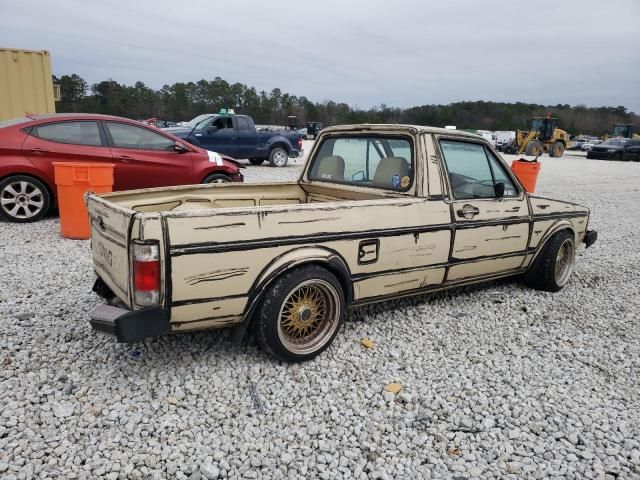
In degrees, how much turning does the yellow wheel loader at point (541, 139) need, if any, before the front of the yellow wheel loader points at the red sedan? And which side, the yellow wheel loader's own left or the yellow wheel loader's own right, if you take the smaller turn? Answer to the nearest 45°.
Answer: approximately 45° to the yellow wheel loader's own left

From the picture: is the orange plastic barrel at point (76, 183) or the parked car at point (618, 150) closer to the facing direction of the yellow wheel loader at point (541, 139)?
the orange plastic barrel

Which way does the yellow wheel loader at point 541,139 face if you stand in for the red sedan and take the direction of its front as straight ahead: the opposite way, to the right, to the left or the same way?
the opposite way

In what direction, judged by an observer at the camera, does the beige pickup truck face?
facing away from the viewer and to the right of the viewer

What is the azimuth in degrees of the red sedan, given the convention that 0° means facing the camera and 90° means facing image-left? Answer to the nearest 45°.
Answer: approximately 270°

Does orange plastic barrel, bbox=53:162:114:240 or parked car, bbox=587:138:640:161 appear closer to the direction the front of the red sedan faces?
the parked car

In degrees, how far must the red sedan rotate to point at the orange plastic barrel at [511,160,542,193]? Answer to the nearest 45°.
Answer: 0° — it already faces it

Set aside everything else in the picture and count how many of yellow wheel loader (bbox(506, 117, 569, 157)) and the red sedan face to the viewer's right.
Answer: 1

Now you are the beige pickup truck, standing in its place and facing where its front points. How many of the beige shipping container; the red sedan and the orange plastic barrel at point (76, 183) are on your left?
3

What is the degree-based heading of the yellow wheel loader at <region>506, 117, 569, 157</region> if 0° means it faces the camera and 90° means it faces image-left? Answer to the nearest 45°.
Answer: approximately 45°
